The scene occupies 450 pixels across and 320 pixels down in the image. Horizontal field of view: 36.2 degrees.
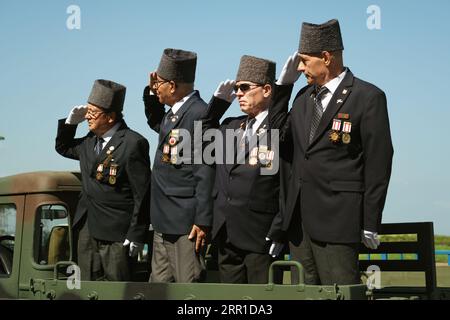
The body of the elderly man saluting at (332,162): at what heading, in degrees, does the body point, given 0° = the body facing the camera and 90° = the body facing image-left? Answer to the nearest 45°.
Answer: approximately 45°

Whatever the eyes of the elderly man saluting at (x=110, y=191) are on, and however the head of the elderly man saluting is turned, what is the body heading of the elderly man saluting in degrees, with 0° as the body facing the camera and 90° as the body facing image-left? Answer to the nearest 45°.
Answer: approximately 45°

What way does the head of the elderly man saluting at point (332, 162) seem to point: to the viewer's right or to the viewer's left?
to the viewer's left

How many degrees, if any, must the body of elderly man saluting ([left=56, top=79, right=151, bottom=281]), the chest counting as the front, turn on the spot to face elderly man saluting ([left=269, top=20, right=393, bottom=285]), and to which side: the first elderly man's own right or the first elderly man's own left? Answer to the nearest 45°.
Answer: approximately 90° to the first elderly man's own left

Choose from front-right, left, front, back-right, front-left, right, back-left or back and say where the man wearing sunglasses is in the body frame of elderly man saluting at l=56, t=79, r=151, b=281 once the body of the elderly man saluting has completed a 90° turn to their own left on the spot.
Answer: front

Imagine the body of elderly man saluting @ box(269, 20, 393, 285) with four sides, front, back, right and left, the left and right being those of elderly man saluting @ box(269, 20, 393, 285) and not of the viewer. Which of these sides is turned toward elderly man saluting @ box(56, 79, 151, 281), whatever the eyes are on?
right

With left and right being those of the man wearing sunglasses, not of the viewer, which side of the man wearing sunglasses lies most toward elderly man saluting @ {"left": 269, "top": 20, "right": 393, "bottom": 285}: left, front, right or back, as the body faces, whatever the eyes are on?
left
